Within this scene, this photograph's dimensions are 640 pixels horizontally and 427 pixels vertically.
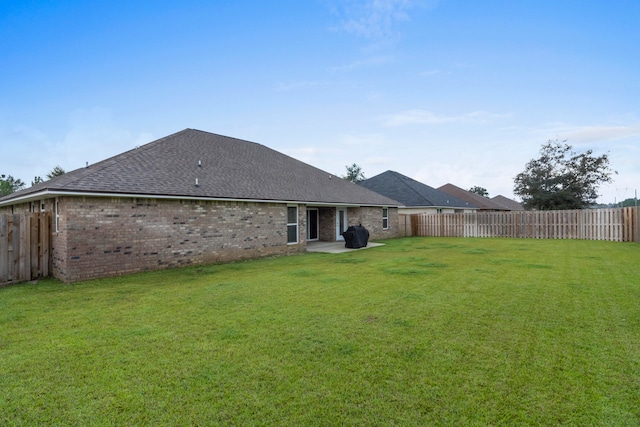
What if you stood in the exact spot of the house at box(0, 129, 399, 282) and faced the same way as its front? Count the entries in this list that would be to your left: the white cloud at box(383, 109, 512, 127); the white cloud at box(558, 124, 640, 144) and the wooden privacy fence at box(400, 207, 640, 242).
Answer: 0

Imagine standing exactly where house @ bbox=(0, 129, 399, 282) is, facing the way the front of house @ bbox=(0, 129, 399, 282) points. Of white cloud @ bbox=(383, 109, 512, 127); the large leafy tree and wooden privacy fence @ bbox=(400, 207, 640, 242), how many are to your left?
0

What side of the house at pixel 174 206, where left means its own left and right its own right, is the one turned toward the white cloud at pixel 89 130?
front

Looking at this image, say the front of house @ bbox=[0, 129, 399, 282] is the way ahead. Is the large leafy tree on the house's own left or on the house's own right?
on the house's own right

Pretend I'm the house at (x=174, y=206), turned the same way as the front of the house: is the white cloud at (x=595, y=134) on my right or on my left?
on my right

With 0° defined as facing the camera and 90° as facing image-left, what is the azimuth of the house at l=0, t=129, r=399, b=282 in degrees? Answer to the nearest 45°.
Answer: approximately 135°
